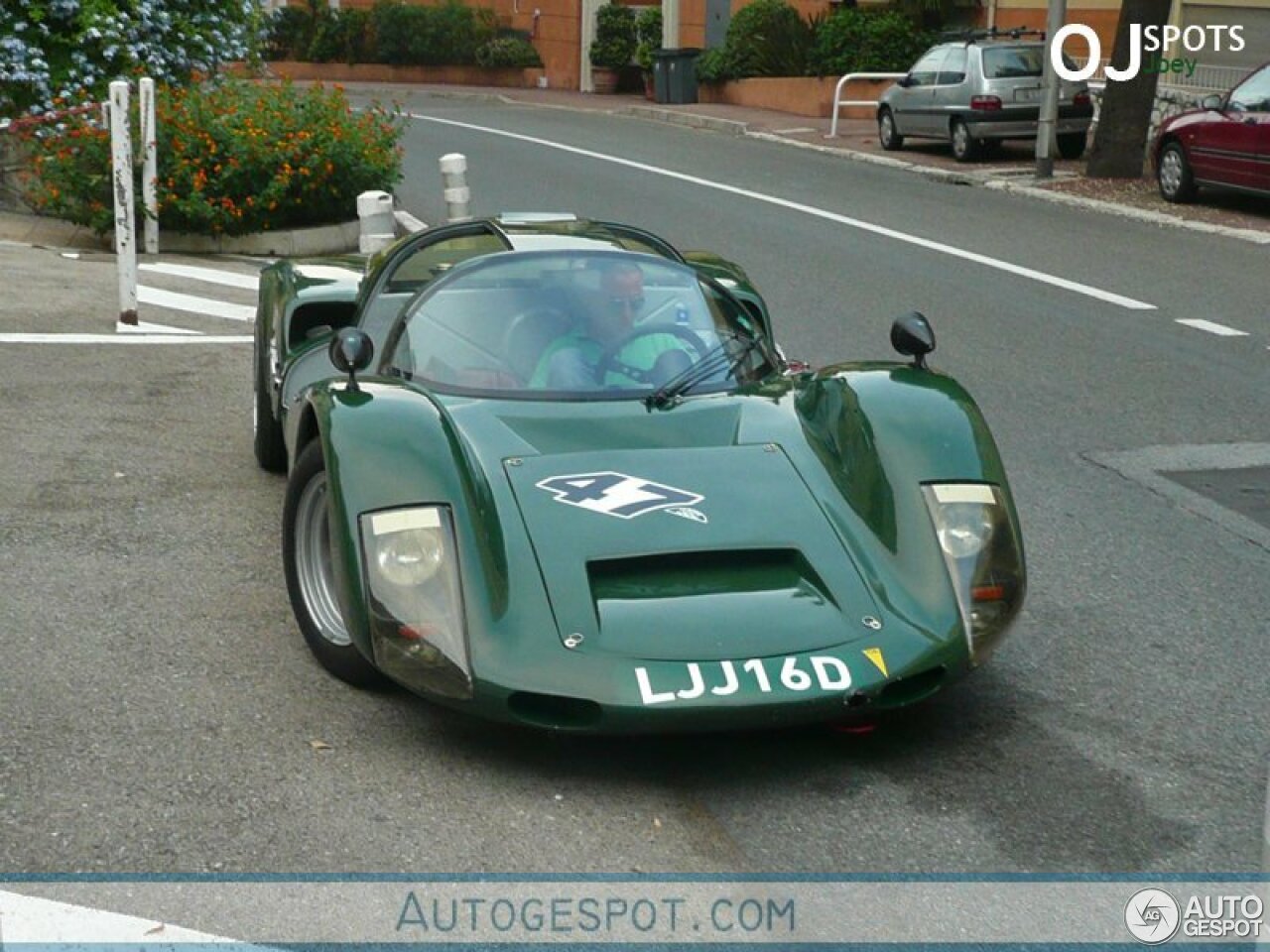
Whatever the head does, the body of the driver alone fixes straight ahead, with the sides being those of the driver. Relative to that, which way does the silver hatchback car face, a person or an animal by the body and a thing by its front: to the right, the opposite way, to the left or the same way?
the opposite way

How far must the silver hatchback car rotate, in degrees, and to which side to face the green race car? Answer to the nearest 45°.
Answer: approximately 135° to its left

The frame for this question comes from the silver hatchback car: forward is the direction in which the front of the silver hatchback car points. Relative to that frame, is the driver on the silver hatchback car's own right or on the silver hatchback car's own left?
on the silver hatchback car's own left

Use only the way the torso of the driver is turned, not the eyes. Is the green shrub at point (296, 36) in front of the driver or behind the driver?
behind

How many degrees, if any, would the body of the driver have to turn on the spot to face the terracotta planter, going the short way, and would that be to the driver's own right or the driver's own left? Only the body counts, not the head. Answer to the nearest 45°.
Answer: approximately 135° to the driver's own left

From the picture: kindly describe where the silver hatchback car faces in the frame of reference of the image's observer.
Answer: facing away from the viewer and to the left of the viewer

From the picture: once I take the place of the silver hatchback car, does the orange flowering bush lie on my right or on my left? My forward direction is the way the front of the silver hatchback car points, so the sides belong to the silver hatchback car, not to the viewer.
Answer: on my left

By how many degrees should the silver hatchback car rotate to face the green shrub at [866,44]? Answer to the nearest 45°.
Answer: approximately 45° to its right

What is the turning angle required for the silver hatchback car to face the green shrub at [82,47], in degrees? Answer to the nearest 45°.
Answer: approximately 90° to its left
